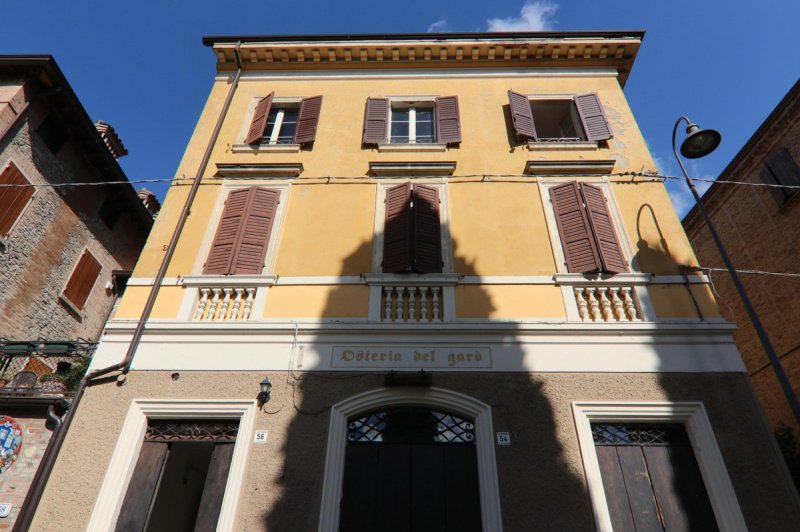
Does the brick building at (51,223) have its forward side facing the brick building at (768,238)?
yes

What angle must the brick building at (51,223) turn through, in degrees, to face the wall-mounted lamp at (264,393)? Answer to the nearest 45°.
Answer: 0° — it already faces it

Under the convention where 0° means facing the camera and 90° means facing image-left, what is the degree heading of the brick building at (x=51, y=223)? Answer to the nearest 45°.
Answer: approximately 315°
